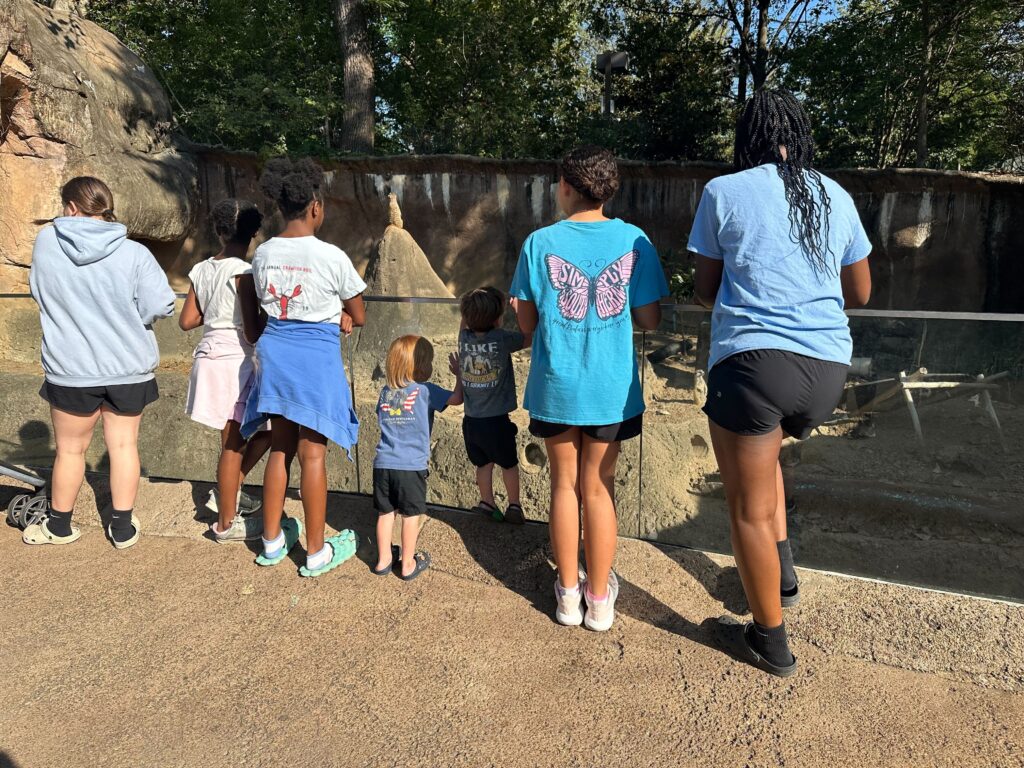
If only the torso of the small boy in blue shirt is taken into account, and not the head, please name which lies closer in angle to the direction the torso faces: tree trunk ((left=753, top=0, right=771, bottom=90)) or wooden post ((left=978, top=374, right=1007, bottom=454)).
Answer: the tree trunk

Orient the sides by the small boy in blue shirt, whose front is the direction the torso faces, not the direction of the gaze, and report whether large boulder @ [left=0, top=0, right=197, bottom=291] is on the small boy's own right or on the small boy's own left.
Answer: on the small boy's own left

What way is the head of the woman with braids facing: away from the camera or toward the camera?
away from the camera

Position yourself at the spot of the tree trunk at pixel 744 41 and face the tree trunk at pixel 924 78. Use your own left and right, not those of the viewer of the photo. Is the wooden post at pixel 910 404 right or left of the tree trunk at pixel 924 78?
right

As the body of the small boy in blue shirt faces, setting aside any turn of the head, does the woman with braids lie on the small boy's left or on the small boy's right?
on the small boy's right

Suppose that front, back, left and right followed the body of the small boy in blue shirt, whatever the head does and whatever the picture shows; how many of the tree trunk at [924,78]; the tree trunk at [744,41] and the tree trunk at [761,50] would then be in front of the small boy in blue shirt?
3

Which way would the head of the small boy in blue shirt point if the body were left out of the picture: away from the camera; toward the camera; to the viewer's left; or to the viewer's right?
away from the camera

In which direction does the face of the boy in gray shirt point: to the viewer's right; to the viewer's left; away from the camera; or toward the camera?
away from the camera

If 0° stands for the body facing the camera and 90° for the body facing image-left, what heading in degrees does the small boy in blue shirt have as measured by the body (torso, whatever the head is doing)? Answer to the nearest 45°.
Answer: approximately 225°

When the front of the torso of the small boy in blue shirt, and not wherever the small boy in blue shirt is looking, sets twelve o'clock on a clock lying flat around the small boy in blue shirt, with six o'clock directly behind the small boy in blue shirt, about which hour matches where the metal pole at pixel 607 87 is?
The metal pole is roughly at 11 o'clock from the small boy in blue shirt.

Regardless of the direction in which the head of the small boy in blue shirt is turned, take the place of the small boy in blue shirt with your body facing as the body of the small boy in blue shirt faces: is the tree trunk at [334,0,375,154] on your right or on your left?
on your left

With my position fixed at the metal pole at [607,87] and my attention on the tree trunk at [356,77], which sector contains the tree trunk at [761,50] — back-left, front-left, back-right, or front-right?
back-right

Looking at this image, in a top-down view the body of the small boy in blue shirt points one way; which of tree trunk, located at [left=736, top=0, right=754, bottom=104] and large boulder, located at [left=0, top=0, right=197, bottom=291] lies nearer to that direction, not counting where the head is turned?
the tree trunk

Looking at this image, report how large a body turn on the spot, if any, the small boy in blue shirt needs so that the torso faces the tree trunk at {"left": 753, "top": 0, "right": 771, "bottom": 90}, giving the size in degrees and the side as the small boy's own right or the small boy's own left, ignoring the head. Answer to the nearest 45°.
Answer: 0° — they already face it
